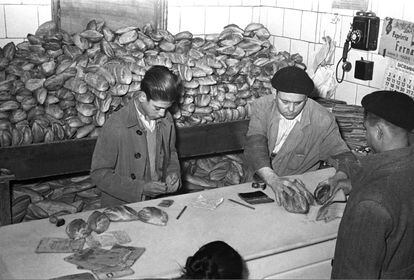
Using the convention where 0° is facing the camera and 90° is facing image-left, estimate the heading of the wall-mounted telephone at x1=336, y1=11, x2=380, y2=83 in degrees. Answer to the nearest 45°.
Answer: approximately 45°

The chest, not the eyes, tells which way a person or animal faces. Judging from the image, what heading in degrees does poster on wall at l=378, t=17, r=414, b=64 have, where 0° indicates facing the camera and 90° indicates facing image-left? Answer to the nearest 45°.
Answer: approximately 45°

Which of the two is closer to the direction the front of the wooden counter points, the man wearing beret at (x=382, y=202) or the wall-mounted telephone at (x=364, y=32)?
the man wearing beret

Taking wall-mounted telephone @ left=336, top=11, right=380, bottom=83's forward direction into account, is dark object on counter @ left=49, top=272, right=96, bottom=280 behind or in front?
in front

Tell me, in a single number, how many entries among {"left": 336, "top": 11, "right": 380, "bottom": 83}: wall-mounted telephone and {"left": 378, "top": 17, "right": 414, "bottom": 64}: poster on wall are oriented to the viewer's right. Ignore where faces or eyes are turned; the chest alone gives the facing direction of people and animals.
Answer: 0

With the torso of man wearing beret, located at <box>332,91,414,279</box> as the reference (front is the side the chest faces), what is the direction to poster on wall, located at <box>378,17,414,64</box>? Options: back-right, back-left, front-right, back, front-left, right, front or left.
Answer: front-right

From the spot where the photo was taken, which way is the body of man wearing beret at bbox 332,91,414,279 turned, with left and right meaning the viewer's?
facing away from the viewer and to the left of the viewer

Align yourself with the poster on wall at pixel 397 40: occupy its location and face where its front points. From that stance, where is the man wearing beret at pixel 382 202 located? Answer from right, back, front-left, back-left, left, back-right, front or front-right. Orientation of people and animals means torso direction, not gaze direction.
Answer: front-left

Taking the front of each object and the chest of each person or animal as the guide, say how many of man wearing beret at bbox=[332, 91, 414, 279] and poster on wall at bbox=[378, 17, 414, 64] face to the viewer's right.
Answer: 0
